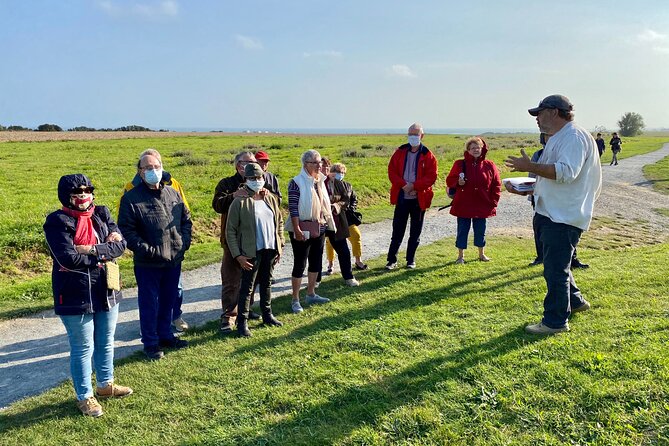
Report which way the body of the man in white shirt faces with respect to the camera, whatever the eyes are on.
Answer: to the viewer's left

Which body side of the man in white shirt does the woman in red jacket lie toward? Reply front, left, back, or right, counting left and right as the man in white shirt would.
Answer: right

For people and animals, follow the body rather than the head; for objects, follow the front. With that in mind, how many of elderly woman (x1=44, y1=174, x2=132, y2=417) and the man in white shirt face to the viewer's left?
1

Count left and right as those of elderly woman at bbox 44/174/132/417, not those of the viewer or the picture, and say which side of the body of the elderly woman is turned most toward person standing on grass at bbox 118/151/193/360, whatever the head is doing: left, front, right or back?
left

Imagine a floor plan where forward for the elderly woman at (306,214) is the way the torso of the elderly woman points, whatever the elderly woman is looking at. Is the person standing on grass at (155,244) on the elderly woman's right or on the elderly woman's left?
on the elderly woman's right

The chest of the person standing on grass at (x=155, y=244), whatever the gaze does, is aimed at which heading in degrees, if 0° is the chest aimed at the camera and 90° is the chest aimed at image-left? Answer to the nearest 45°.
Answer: approximately 315°

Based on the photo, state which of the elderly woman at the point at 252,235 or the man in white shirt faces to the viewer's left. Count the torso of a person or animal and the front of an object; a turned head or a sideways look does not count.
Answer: the man in white shirt

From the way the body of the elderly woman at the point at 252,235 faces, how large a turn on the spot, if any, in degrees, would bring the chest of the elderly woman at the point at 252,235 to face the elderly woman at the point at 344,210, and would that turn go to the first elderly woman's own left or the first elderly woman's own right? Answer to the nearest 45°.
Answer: approximately 90° to the first elderly woman's own left

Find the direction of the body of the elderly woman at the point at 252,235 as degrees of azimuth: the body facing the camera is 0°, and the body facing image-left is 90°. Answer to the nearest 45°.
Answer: approximately 315°

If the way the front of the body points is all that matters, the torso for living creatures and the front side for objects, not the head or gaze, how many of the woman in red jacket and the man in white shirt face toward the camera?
1

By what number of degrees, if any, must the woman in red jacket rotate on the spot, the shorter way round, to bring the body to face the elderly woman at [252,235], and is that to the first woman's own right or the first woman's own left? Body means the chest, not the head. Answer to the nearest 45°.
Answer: approximately 45° to the first woman's own right
